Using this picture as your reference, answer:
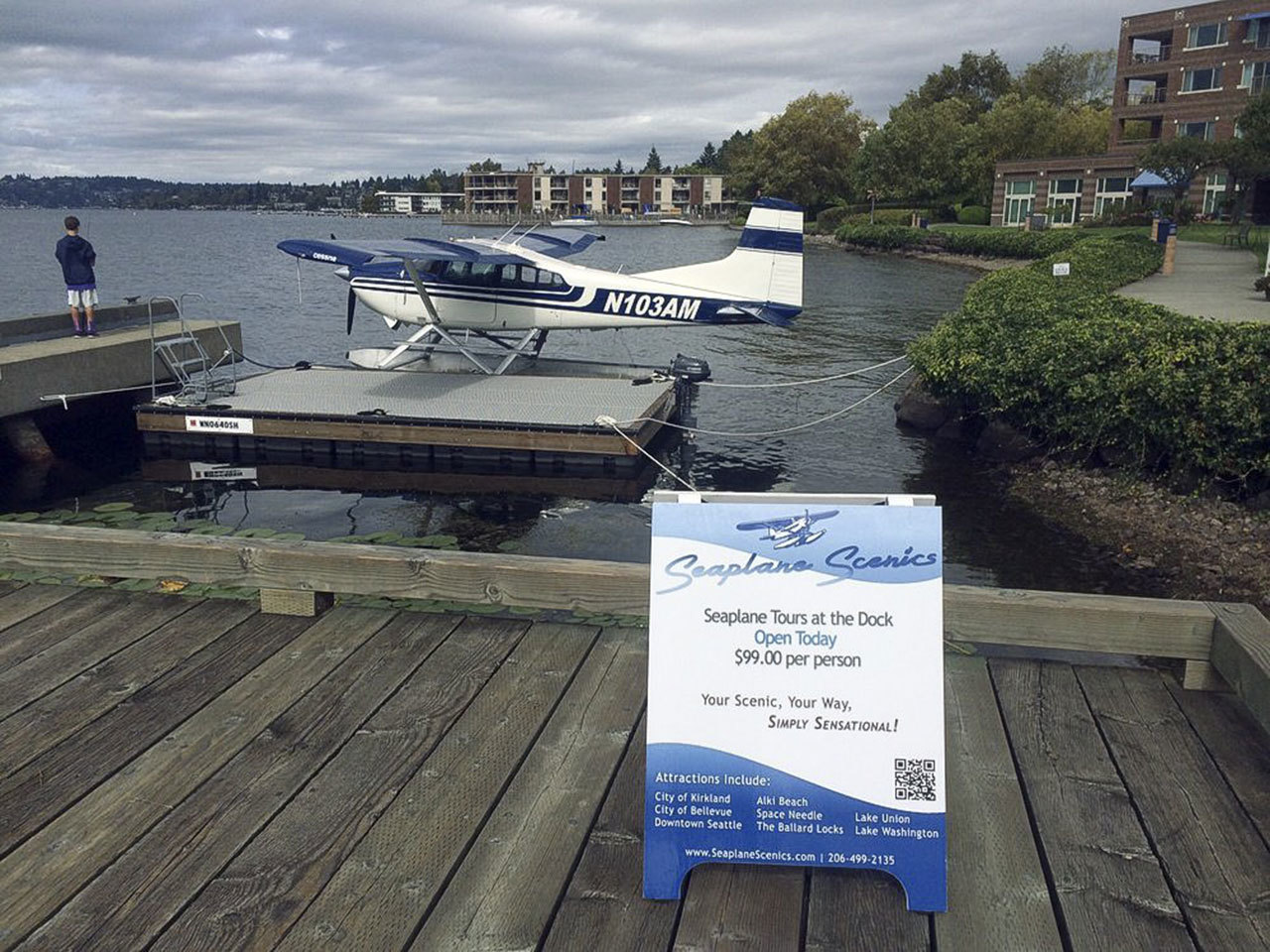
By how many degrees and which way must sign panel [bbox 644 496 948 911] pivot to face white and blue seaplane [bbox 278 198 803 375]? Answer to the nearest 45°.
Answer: approximately 180°

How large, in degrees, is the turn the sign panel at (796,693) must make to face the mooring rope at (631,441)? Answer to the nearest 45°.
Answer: approximately 180°

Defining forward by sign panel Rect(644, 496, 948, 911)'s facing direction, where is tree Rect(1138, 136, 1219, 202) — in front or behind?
behind

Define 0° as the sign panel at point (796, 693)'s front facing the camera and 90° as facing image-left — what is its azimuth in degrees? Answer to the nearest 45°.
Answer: approximately 0°

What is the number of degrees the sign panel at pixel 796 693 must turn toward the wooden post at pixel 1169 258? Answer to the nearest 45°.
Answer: approximately 180°

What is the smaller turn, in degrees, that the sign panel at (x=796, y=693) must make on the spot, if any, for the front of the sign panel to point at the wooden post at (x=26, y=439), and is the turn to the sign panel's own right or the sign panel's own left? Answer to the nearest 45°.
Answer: approximately 135° to the sign panel's own right

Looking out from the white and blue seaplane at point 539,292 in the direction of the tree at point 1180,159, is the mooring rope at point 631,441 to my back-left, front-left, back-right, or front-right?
back-right

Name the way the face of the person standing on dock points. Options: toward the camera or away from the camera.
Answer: away from the camera

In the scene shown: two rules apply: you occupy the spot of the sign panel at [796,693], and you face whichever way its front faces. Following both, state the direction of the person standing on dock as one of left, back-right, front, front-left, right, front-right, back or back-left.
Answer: back-right
